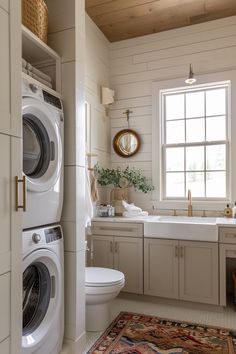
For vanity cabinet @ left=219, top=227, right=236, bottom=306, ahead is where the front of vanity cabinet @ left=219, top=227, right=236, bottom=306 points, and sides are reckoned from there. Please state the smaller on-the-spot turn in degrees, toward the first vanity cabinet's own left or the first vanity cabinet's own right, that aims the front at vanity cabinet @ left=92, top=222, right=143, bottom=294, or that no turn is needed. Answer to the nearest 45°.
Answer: approximately 90° to the first vanity cabinet's own right

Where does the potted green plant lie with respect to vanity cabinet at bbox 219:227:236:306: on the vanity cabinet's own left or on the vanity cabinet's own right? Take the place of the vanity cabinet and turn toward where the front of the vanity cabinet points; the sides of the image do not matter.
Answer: on the vanity cabinet's own right

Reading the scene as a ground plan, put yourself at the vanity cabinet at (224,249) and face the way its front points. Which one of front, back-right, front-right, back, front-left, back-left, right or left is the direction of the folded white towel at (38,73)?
front-right

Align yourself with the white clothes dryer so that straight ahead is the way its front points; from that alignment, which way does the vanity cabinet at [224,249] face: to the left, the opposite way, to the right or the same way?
to the right

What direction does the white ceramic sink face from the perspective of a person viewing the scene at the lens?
facing the viewer

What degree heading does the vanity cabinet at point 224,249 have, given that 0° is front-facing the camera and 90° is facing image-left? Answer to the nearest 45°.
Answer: approximately 0°

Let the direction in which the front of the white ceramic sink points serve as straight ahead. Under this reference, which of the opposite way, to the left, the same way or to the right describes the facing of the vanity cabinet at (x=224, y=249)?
the same way

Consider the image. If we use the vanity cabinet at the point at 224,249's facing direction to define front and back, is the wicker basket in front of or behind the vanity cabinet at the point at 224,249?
in front
